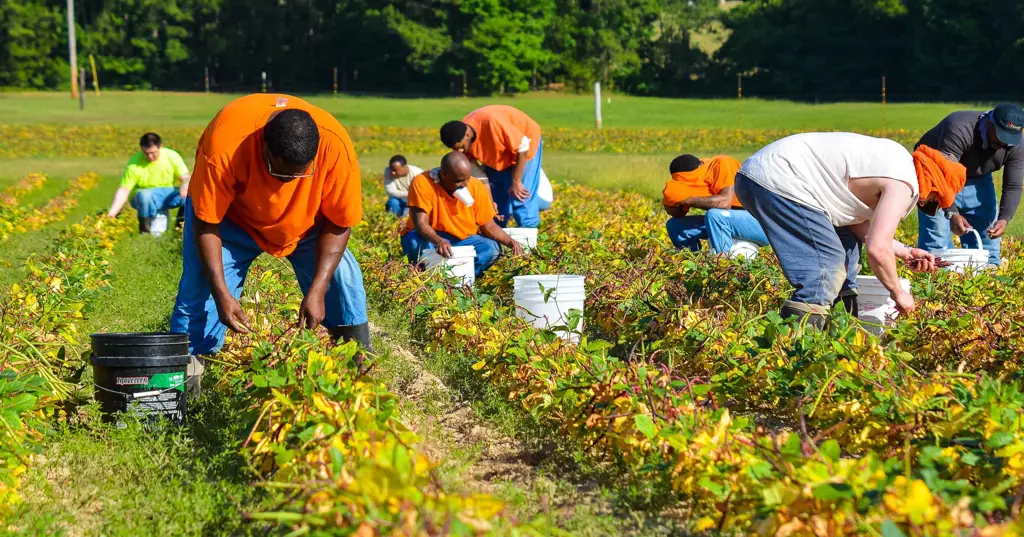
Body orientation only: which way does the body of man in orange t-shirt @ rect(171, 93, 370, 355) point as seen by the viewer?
toward the camera

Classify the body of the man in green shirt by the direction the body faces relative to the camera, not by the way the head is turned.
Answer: toward the camera

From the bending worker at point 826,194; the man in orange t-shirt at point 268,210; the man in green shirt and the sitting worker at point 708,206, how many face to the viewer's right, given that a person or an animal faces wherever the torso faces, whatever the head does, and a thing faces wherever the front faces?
1

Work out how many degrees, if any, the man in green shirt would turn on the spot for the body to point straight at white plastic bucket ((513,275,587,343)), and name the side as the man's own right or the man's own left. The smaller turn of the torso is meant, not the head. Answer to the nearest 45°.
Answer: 0° — they already face it

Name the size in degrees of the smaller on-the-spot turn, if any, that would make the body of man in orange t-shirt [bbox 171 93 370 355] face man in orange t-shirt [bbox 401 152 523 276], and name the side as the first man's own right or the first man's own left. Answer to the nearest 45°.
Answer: approximately 180°

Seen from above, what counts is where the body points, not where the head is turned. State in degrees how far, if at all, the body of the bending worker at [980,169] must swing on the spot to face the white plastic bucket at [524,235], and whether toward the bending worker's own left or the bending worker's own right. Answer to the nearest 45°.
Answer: approximately 135° to the bending worker's own right

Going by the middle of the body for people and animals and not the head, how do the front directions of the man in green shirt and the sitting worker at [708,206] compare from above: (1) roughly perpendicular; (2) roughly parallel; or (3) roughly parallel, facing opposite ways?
roughly perpendicular

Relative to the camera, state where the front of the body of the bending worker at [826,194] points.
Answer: to the viewer's right

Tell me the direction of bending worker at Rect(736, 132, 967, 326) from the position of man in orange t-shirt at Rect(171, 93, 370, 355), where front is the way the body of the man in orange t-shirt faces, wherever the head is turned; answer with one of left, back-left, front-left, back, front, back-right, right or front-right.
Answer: left

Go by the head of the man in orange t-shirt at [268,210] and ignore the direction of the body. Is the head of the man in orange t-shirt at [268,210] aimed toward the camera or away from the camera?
toward the camera

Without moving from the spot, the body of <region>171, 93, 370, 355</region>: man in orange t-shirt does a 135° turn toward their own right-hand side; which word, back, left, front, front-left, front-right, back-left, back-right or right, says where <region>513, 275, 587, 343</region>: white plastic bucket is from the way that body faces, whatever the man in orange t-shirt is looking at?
right

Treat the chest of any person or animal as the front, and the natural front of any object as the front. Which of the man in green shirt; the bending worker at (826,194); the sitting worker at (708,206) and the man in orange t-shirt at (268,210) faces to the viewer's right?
the bending worker at (826,194)

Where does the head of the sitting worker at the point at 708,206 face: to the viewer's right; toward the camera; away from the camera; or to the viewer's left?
to the viewer's left

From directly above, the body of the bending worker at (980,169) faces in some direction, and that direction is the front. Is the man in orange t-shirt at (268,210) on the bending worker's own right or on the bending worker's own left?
on the bending worker's own right
